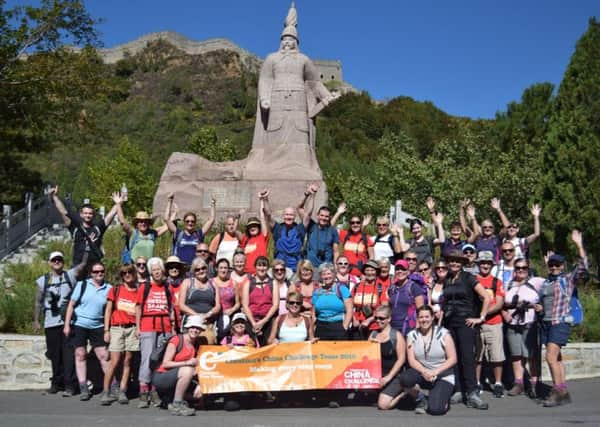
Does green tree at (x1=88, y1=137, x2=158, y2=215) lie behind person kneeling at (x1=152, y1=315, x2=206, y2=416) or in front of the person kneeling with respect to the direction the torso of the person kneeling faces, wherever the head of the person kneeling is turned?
behind

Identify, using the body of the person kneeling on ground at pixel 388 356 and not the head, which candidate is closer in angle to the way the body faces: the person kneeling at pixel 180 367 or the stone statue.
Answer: the person kneeling at pixel 180 367

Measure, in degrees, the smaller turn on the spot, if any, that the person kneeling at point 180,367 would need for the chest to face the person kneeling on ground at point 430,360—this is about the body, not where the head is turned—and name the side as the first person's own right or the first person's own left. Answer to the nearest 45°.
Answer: approximately 45° to the first person's own left

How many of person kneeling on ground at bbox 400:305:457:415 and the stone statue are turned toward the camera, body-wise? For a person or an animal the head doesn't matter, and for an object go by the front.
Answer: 2

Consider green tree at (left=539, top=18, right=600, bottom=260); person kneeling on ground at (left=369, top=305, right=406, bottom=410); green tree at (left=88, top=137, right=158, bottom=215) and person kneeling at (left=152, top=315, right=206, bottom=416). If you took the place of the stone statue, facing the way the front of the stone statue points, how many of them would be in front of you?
2
